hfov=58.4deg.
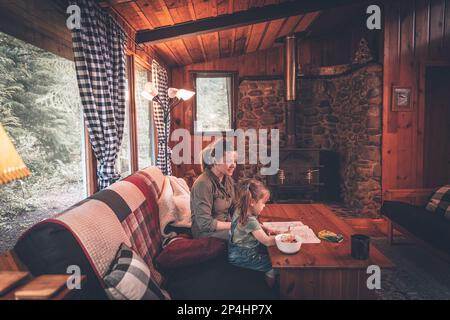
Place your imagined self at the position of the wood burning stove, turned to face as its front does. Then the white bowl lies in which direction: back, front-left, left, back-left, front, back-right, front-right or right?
front-left

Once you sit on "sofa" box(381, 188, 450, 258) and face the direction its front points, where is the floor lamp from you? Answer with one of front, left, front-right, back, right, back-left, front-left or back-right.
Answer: front-right

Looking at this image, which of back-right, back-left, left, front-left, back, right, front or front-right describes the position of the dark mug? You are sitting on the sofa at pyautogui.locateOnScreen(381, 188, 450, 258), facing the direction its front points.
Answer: front-left

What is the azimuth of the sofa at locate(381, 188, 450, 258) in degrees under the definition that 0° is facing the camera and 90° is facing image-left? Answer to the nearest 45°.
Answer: approximately 45°

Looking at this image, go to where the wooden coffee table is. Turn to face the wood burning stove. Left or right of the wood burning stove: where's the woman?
left

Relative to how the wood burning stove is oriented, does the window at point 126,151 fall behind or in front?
in front

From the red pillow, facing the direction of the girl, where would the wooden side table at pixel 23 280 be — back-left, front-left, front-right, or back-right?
back-right

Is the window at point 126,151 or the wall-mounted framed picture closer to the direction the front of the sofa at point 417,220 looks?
the window

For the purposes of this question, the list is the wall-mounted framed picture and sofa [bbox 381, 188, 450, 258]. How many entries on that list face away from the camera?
0

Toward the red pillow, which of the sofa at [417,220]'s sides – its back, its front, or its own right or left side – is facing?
front

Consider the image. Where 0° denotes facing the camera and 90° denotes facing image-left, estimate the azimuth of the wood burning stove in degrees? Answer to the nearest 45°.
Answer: approximately 45°

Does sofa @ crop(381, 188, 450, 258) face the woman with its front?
yes

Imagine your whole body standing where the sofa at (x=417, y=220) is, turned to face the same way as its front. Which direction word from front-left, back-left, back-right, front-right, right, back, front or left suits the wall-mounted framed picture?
back-right

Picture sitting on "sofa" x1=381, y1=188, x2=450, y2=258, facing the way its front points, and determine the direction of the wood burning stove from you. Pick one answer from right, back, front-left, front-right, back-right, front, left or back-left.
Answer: right

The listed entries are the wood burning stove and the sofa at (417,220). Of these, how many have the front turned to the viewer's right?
0

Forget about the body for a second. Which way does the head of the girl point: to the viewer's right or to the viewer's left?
to the viewer's right
